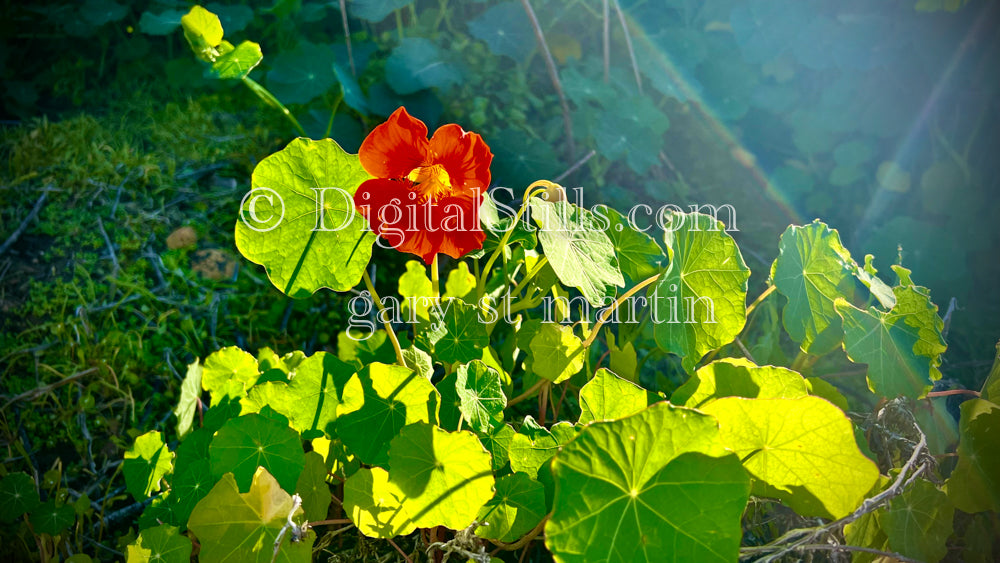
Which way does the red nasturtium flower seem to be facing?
toward the camera
